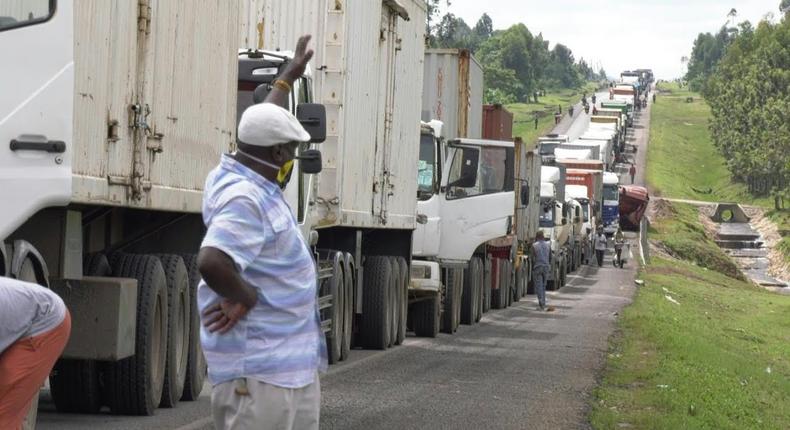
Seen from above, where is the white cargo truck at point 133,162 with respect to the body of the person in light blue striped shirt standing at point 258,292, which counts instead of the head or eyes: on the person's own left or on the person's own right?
on the person's own left

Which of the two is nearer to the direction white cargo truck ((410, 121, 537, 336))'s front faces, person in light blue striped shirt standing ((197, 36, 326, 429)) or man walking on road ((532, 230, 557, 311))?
the person in light blue striped shirt standing

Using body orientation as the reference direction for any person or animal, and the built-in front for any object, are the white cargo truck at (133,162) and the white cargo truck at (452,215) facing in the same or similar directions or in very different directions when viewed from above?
same or similar directions

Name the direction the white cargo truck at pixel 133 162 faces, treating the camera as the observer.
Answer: facing the viewer and to the left of the viewer

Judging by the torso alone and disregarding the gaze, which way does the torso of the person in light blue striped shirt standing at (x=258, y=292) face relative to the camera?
to the viewer's right

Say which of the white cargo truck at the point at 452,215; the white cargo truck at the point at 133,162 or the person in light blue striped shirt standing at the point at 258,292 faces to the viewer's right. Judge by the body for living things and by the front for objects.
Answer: the person in light blue striped shirt standing

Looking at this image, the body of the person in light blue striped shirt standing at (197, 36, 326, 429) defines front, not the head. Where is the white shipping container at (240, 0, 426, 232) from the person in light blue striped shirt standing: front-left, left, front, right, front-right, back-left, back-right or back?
left

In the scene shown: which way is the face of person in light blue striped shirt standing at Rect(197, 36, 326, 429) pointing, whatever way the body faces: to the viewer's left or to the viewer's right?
to the viewer's right

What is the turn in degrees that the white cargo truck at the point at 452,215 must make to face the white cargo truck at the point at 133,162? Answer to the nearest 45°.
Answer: approximately 45° to its left

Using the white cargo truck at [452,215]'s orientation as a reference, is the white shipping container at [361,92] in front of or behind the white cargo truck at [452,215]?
in front

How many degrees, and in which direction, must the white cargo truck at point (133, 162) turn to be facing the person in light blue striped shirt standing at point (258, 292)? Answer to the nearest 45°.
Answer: approximately 45° to its left

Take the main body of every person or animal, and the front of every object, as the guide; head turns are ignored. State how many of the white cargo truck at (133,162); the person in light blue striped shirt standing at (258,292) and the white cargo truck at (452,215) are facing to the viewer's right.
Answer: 1

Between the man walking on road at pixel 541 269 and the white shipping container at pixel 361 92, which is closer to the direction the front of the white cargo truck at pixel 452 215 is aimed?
the white shipping container
